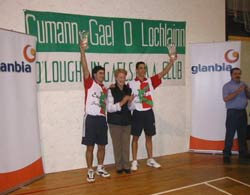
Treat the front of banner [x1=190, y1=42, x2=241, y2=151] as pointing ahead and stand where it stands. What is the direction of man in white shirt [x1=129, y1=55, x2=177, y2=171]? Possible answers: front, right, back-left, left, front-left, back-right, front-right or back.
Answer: front-right

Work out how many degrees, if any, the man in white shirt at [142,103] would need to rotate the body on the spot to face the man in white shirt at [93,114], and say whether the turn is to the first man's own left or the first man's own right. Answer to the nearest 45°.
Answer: approximately 45° to the first man's own right

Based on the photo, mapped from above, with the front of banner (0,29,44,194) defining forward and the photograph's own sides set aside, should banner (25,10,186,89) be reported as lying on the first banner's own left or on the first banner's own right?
on the first banner's own left

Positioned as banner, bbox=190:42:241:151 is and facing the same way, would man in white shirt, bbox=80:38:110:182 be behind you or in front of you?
in front

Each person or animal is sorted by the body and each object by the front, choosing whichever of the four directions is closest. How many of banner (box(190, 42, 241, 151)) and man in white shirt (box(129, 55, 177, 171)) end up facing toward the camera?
2

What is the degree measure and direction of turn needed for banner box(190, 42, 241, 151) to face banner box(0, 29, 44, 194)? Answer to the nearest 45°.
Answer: approximately 45° to its right

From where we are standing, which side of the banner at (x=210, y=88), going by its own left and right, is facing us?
front

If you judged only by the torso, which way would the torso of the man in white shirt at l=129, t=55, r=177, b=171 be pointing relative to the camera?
toward the camera

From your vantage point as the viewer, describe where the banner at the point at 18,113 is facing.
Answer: facing the viewer and to the right of the viewer

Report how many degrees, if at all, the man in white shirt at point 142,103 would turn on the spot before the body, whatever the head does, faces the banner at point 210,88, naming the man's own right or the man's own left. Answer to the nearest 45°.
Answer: approximately 135° to the man's own left
